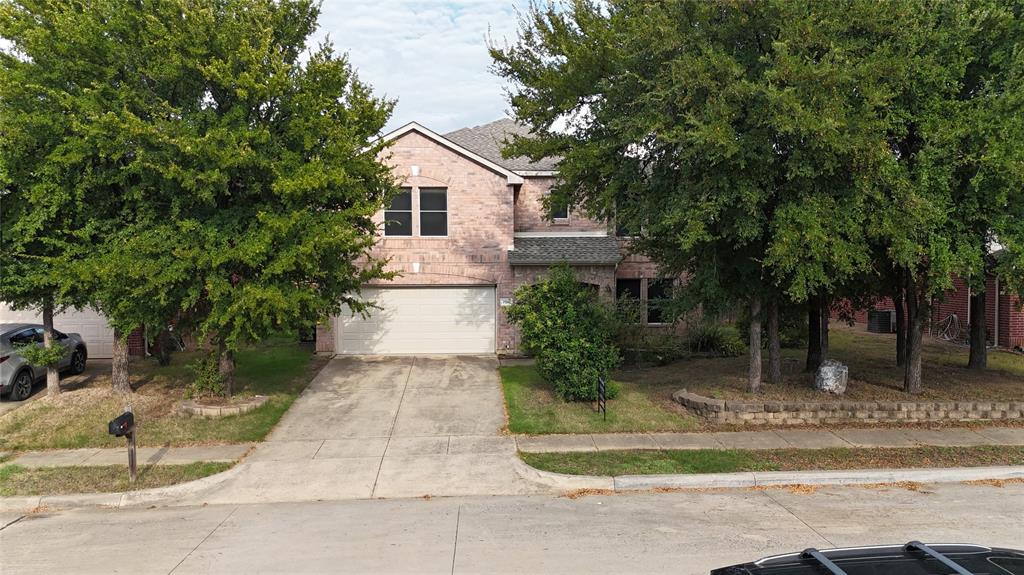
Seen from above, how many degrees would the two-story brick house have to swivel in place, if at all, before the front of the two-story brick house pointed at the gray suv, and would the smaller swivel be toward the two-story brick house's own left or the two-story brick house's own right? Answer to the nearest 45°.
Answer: approximately 45° to the two-story brick house's own right

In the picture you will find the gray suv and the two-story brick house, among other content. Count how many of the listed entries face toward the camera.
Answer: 1

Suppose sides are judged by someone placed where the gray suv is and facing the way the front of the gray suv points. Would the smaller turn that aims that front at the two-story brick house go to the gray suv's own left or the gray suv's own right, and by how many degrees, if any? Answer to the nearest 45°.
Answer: approximately 45° to the gray suv's own right

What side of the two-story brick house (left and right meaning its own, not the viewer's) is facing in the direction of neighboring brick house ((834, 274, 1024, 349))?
left

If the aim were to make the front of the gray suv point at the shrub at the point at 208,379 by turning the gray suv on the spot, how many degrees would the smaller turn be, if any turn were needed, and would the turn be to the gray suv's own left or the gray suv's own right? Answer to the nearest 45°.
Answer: approximately 90° to the gray suv's own right

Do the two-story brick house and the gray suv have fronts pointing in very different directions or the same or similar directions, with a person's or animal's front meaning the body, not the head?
very different directions

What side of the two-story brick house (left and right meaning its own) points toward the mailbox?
front

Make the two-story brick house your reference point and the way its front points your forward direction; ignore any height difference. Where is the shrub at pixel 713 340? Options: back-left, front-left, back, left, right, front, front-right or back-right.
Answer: left

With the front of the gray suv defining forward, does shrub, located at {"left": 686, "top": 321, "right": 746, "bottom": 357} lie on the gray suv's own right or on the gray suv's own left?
on the gray suv's own right
